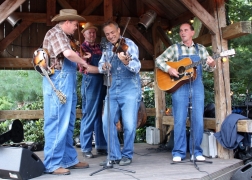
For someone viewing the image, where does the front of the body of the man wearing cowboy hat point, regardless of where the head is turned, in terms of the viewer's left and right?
facing to the right of the viewer

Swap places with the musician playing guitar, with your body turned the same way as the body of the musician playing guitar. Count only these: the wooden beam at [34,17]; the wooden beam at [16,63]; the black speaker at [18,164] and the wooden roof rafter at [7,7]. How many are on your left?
0

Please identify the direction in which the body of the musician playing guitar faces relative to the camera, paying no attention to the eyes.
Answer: toward the camera

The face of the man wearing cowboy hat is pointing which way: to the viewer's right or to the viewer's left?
to the viewer's right

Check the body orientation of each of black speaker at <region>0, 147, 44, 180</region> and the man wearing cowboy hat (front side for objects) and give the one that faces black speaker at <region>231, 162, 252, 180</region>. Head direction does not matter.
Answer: the man wearing cowboy hat

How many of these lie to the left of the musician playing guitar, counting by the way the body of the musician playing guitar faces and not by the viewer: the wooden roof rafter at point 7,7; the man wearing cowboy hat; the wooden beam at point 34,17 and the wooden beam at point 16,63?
0

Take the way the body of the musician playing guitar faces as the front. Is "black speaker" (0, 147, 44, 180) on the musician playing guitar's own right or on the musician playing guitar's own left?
on the musician playing guitar's own right

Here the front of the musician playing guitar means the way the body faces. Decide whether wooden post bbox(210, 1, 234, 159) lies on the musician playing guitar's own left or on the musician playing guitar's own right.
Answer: on the musician playing guitar's own left

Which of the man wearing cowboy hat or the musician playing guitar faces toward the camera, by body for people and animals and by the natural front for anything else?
the musician playing guitar

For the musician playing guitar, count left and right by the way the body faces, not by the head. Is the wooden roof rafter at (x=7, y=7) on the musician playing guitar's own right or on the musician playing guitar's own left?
on the musician playing guitar's own right
